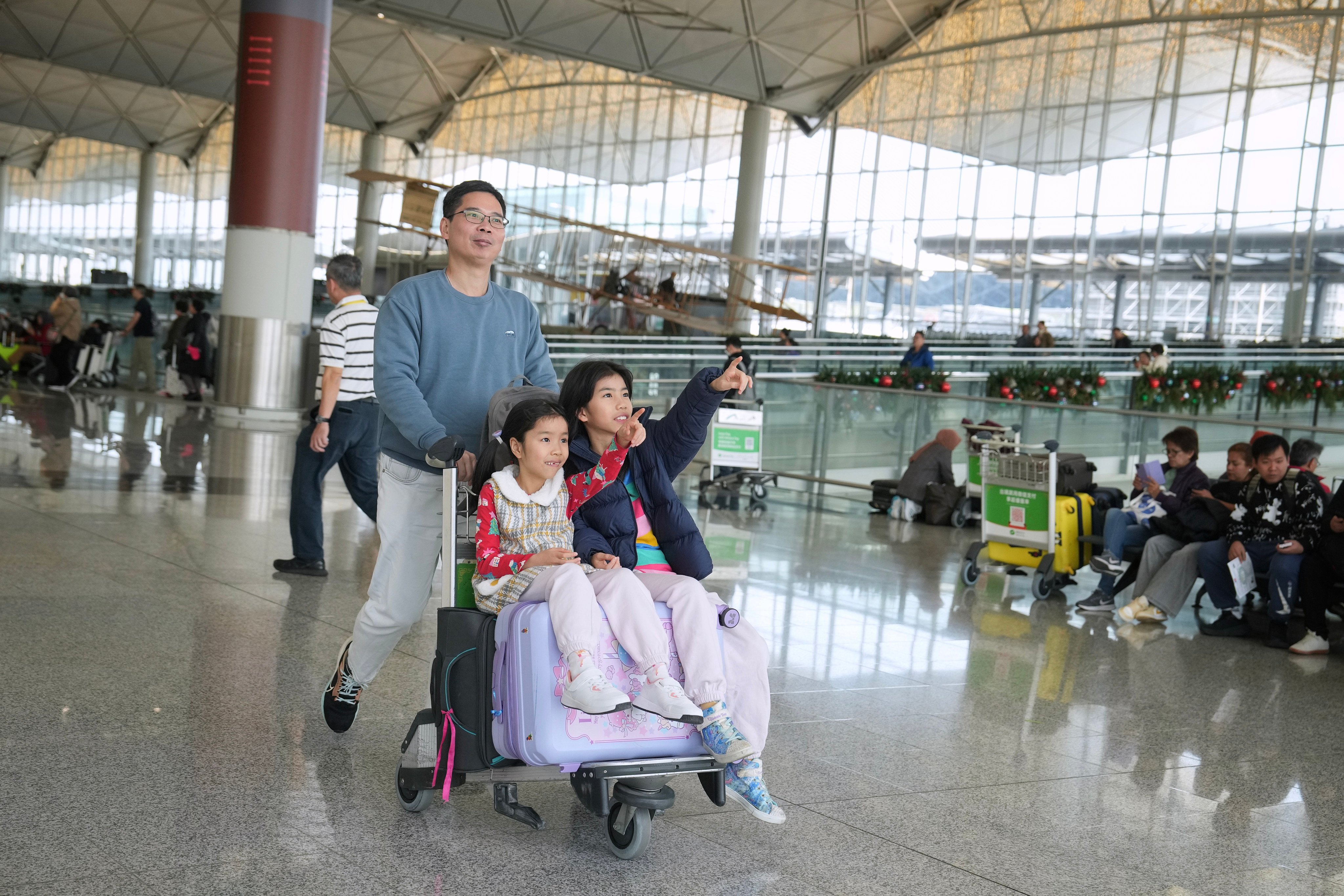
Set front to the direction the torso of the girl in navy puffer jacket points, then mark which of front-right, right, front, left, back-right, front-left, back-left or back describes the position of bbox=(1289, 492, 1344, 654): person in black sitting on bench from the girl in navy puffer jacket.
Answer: left

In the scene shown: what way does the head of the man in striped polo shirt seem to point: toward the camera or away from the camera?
away from the camera

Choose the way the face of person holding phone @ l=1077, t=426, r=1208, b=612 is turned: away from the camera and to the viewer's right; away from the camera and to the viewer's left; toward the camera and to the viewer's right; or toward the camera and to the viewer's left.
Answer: toward the camera and to the viewer's left

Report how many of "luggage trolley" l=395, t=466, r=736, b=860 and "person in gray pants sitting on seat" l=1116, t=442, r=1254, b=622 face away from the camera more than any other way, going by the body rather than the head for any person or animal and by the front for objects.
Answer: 0

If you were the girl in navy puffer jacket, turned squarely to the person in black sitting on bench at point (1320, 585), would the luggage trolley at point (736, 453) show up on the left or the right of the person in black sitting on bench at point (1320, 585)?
left

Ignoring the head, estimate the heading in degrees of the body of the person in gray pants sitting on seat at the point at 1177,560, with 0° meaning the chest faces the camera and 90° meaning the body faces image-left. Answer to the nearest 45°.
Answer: approximately 45°

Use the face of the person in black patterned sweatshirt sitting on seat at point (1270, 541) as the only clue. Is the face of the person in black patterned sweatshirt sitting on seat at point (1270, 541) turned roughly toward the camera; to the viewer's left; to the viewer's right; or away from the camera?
toward the camera

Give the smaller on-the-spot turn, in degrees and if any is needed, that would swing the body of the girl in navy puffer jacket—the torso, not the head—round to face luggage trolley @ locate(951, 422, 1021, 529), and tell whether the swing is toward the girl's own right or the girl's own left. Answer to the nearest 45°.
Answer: approximately 135° to the girl's own left

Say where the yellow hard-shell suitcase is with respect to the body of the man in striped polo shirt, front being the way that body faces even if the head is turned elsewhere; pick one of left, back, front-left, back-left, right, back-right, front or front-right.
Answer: back-right

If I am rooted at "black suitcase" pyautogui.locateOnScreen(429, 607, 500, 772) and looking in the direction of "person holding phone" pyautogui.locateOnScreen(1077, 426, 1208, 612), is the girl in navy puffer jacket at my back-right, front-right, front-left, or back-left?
front-right

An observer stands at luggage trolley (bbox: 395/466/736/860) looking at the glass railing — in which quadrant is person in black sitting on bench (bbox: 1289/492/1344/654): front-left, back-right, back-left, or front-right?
front-right

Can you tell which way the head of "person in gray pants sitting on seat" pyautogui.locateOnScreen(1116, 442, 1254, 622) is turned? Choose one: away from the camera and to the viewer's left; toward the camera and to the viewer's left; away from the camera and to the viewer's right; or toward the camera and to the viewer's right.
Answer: toward the camera and to the viewer's left

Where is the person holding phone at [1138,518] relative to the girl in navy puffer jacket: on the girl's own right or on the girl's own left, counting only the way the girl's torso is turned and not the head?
on the girl's own left
